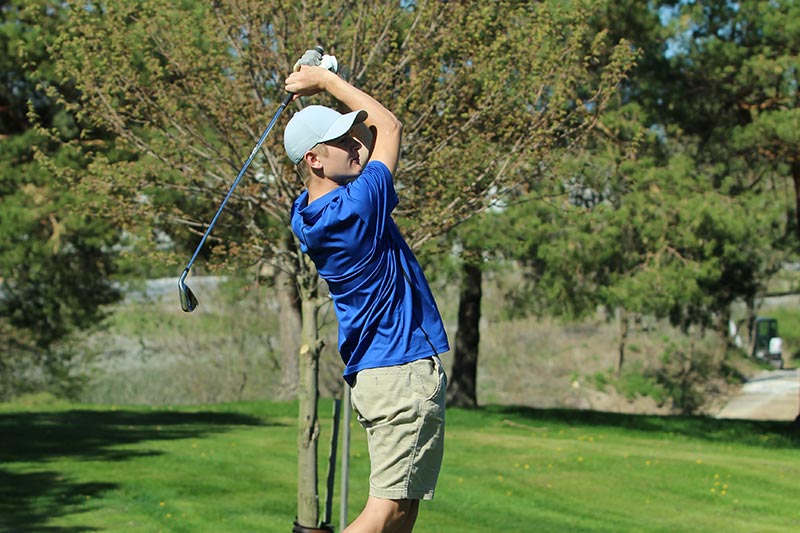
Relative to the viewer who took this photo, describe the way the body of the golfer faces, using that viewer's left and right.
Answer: facing away from the viewer and to the right of the viewer

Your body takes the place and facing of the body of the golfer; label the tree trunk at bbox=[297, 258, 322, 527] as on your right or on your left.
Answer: on your left

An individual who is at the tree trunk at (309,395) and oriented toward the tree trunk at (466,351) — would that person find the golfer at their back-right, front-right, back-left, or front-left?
back-right

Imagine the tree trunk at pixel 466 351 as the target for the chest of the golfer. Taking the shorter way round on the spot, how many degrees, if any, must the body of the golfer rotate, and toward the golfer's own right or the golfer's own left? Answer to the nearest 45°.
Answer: approximately 45° to the golfer's own left

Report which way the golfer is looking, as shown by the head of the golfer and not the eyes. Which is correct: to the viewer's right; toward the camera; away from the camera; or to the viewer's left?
to the viewer's right
